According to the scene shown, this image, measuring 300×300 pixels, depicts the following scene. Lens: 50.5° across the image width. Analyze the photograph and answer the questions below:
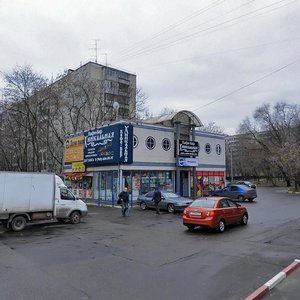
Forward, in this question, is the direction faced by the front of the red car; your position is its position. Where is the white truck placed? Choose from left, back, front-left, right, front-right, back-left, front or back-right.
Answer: back-left

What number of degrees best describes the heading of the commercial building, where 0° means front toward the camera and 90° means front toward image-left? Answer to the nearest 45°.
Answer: approximately 315°

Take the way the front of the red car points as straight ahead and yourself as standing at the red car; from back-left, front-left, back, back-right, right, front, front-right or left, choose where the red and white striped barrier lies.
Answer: back-right

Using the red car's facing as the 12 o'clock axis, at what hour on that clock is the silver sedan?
The silver sedan is roughly at 10 o'clock from the red car.

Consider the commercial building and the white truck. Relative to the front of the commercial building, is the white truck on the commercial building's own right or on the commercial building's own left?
on the commercial building's own right

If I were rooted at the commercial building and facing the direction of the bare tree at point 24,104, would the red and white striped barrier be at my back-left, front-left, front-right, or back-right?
back-left

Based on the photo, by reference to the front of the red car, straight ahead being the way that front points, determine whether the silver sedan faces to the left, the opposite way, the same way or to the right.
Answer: to the right

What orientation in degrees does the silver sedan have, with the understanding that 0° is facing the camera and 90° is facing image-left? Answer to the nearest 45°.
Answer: approximately 315°
